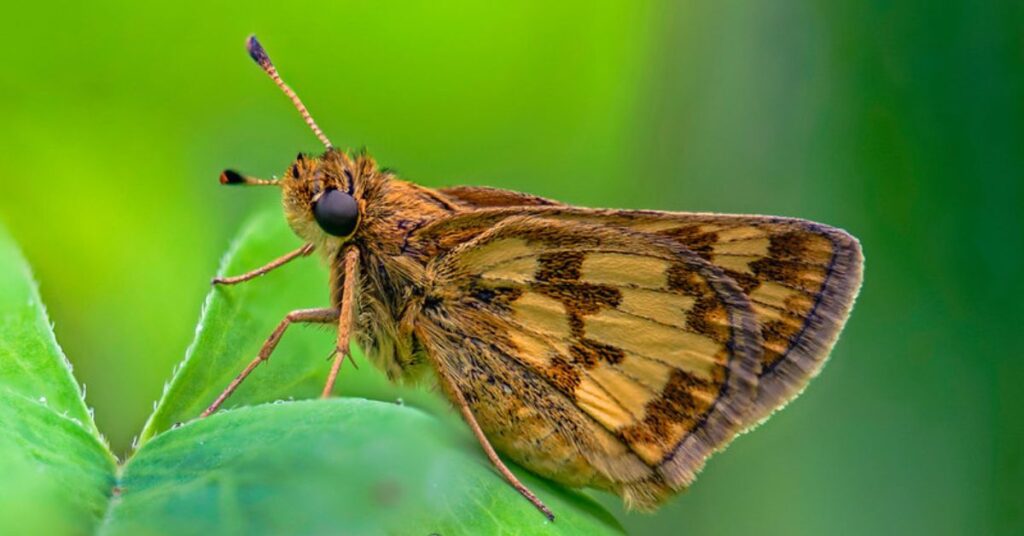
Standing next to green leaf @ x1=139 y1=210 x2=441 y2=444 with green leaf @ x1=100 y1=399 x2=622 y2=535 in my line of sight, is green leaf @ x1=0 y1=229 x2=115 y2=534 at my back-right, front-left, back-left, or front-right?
front-right

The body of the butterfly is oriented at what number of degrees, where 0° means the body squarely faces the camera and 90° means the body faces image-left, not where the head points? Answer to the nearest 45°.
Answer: approximately 90°
